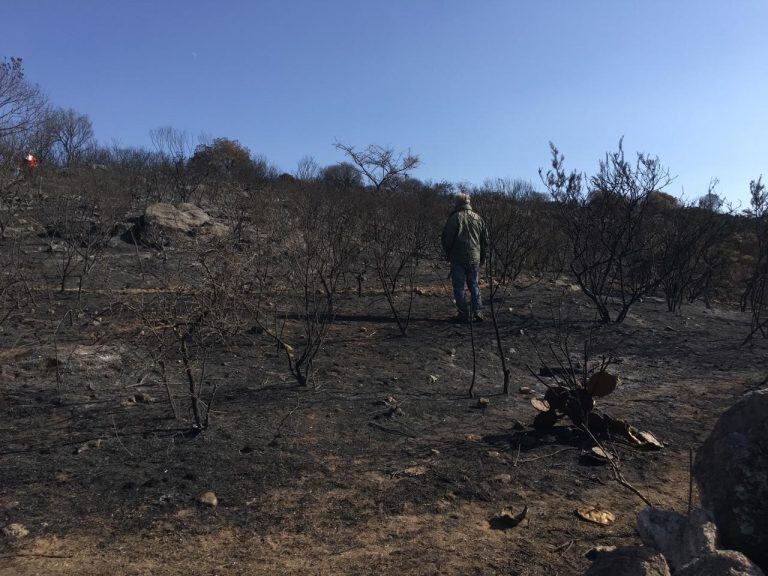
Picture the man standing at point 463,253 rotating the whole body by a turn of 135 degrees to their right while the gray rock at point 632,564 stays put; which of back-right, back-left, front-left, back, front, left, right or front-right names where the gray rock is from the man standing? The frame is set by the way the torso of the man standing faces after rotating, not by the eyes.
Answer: front-right

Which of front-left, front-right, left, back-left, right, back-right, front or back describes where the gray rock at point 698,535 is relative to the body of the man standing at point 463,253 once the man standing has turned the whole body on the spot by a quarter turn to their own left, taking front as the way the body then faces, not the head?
left

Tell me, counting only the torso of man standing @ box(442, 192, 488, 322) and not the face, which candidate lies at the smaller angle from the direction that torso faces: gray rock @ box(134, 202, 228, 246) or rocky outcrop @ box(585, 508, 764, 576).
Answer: the gray rock

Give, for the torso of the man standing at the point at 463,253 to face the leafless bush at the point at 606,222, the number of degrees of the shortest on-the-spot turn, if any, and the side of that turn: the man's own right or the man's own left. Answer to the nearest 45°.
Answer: approximately 45° to the man's own right

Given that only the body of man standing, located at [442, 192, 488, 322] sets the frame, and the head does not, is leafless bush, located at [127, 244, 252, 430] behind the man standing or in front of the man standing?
behind

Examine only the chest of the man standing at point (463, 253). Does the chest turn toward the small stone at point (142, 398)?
no

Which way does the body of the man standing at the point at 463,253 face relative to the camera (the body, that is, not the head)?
away from the camera

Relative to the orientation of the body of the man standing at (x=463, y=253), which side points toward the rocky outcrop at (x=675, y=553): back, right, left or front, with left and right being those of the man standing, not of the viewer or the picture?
back

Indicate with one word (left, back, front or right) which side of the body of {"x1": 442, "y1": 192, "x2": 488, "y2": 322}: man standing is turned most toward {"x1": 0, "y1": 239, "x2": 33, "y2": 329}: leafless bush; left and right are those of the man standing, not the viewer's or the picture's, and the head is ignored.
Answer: left

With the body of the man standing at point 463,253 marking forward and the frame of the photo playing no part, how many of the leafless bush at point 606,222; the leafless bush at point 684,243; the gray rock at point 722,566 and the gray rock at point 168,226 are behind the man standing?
1

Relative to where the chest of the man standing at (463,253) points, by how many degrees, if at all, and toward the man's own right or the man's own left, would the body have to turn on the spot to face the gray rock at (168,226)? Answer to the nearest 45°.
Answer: approximately 45° to the man's own left

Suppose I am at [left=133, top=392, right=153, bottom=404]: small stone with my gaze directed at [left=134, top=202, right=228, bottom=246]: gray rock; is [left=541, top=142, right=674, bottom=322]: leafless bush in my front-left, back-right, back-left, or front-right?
front-right

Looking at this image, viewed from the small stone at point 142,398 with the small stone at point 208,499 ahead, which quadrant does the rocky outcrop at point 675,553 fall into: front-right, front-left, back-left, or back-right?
front-left

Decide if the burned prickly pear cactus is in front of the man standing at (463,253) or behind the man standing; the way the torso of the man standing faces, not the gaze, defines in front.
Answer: behind

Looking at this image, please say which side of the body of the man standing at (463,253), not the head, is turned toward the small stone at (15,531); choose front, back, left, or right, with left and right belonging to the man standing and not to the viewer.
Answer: back

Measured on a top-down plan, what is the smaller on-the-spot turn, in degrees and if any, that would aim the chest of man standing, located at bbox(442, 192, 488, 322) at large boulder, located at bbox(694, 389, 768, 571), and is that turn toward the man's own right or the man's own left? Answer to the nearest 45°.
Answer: approximately 180°
